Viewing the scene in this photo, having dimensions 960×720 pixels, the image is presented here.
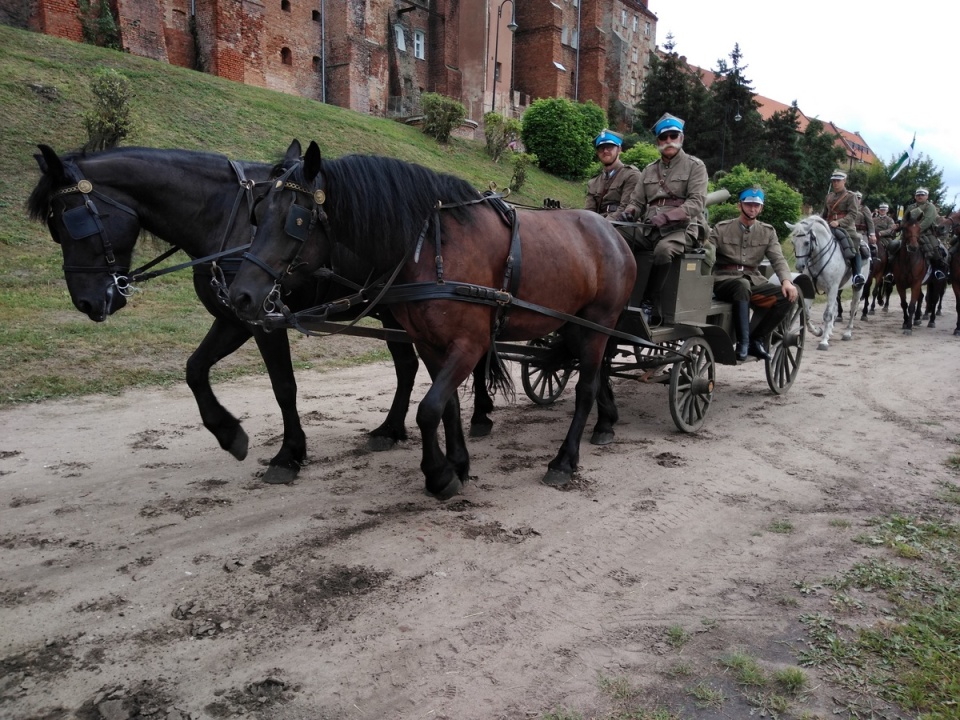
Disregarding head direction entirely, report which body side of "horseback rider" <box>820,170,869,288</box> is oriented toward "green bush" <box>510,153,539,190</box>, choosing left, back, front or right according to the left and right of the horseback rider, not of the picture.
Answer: right

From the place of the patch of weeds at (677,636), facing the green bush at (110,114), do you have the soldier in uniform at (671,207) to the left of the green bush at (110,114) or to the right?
right

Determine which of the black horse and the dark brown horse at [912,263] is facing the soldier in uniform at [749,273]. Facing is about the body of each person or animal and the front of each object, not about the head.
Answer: the dark brown horse

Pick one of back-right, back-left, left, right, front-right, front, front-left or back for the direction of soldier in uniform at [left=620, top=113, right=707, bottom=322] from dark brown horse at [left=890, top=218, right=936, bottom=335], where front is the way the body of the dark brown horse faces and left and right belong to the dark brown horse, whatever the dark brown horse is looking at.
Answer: front

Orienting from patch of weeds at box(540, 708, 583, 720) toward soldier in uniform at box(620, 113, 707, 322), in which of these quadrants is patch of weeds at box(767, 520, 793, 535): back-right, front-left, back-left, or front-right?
front-right

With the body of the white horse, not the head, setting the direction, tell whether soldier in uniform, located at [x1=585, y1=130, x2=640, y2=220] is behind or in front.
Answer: in front

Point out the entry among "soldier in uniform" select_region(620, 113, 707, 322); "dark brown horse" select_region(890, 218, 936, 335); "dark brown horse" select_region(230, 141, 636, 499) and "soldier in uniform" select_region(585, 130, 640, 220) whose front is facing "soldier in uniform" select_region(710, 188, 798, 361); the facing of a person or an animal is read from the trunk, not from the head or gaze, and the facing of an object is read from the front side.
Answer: "dark brown horse" select_region(890, 218, 936, 335)

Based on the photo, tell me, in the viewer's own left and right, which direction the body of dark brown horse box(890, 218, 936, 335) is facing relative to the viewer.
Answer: facing the viewer

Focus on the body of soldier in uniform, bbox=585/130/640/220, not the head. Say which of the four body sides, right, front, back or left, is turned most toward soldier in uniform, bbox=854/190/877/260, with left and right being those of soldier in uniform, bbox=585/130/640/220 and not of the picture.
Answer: back

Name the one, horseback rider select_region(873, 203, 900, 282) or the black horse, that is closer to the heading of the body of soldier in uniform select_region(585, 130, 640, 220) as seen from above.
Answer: the black horse

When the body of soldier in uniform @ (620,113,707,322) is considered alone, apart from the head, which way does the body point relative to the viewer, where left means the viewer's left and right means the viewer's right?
facing the viewer and to the left of the viewer

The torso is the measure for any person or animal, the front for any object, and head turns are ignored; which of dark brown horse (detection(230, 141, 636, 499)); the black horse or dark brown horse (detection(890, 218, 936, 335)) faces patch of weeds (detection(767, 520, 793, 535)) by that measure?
dark brown horse (detection(890, 218, 936, 335))

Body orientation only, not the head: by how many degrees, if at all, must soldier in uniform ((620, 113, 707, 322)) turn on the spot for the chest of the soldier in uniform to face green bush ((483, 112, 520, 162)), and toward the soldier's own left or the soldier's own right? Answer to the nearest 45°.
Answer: approximately 135° to the soldier's own right

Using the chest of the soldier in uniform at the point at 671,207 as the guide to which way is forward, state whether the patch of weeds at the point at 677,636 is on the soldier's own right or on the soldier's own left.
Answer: on the soldier's own left

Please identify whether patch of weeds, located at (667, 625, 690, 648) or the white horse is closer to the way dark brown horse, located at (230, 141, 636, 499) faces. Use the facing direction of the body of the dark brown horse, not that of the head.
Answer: the patch of weeds
